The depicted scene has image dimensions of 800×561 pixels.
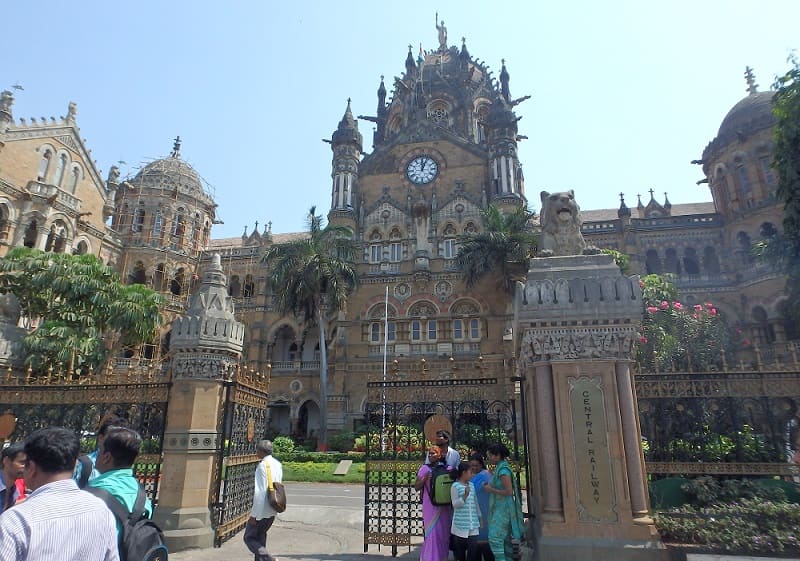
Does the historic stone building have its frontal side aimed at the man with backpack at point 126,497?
yes

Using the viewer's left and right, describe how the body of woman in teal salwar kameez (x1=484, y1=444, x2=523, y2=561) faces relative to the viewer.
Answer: facing to the left of the viewer

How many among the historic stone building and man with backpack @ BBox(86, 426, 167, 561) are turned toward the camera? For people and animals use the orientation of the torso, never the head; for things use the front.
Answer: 1

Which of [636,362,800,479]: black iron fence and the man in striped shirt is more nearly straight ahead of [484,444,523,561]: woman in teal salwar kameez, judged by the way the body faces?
the man in striped shirt

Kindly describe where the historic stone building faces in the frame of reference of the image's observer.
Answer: facing the viewer

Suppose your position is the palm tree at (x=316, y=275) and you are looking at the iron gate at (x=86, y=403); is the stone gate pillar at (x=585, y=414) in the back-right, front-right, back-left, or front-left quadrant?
front-left

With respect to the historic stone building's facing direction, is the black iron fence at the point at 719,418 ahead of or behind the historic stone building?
ahead

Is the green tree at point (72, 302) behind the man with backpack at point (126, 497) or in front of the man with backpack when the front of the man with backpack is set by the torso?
in front
